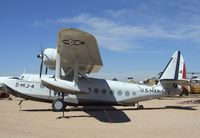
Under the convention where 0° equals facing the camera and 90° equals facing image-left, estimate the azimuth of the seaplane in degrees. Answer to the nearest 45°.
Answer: approximately 90°
